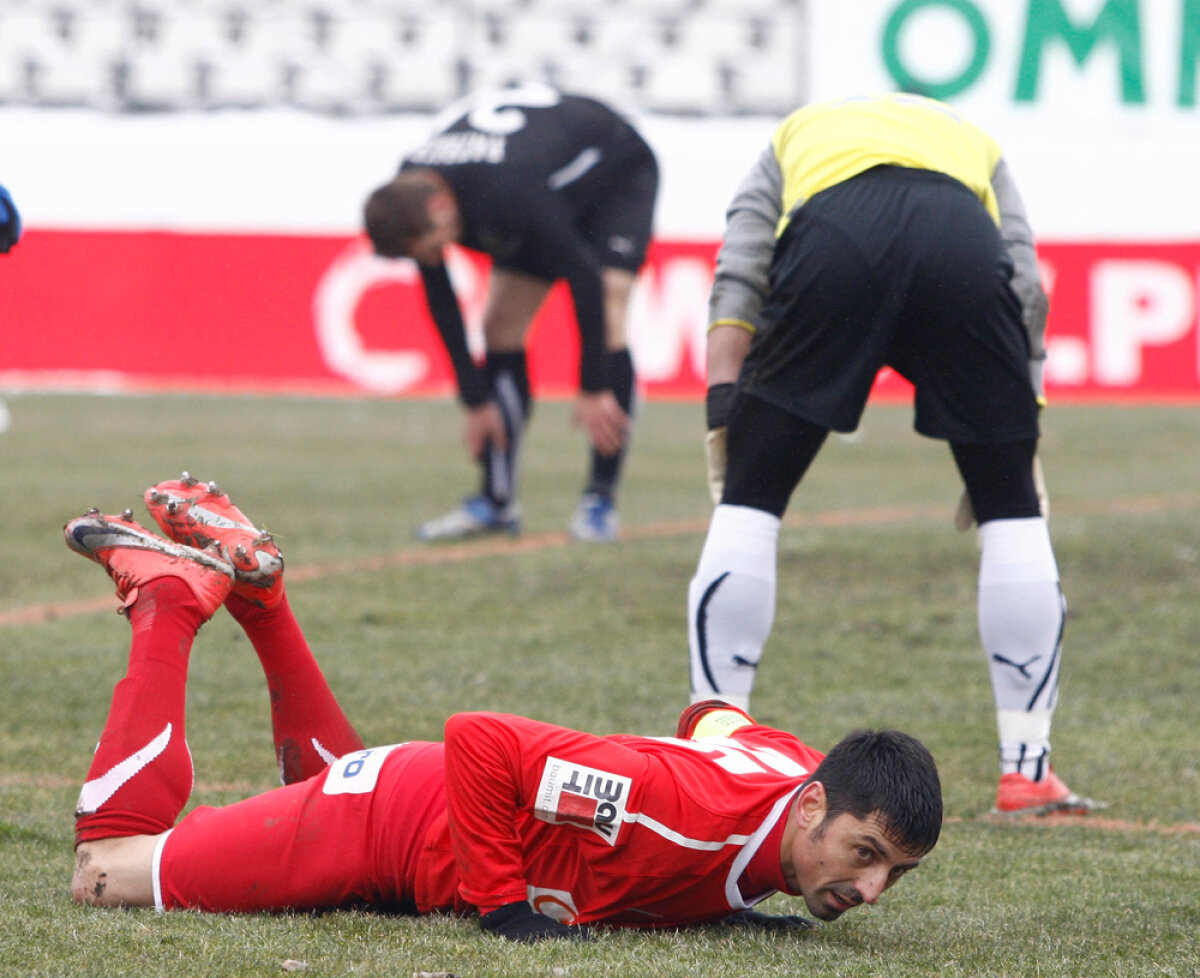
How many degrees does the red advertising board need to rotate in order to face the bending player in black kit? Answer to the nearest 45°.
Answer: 0° — it already faces them

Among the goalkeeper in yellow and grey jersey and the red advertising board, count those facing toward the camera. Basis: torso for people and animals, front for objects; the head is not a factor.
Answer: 1

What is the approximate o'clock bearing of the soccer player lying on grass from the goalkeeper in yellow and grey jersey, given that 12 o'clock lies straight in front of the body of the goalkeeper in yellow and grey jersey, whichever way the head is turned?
The soccer player lying on grass is roughly at 7 o'clock from the goalkeeper in yellow and grey jersey.

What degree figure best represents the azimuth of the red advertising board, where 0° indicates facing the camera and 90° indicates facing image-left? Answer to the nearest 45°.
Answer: approximately 0°

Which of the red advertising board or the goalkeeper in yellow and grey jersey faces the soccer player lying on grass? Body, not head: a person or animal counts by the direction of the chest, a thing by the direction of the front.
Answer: the red advertising board

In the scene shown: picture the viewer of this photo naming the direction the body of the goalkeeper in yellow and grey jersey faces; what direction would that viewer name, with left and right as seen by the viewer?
facing away from the viewer

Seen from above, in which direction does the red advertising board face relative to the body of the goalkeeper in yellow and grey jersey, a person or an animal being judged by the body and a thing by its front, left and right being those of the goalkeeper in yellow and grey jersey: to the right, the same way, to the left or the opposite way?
the opposite way
